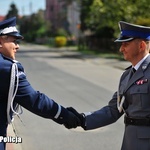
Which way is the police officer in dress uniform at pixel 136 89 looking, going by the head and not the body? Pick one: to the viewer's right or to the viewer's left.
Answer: to the viewer's left

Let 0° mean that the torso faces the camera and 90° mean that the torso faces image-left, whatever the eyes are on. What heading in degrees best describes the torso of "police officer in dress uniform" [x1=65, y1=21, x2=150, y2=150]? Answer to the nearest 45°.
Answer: approximately 45°

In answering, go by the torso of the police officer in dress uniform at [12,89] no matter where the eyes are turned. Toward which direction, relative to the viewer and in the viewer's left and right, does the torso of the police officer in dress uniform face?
facing away from the viewer and to the right of the viewer

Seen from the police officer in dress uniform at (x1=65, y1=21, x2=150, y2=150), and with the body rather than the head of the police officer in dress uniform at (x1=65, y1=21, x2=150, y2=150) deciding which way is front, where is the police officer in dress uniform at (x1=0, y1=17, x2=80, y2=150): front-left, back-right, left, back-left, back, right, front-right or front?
front-right

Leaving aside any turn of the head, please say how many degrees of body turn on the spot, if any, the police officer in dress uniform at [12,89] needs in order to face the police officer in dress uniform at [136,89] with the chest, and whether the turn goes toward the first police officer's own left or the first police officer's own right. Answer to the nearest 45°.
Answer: approximately 45° to the first police officer's own right

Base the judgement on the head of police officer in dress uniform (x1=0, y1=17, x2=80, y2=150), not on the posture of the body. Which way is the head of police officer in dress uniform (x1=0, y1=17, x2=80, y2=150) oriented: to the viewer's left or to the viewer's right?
to the viewer's right

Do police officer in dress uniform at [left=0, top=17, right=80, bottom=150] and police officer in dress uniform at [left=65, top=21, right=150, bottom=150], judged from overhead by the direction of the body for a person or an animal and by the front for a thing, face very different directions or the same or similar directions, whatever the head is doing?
very different directions
